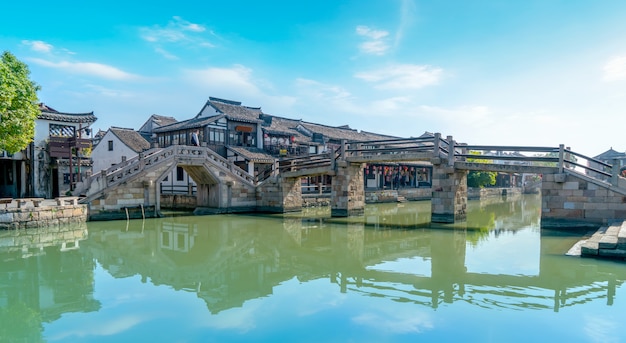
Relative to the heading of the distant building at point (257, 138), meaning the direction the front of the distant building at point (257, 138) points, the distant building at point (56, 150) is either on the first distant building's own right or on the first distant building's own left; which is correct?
on the first distant building's own right

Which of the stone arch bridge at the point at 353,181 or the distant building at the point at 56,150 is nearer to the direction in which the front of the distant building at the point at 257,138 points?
the stone arch bridge

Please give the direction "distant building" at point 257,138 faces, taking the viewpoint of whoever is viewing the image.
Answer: facing the viewer and to the right of the viewer

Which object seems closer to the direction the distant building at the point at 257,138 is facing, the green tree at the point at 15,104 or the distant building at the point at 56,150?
the green tree

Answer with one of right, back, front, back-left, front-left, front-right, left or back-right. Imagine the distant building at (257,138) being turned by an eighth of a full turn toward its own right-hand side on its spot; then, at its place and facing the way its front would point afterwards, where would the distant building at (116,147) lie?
right
